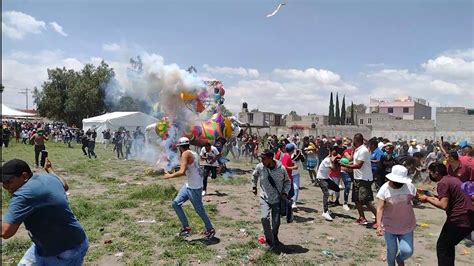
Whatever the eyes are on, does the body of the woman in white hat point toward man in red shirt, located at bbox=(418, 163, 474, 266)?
no

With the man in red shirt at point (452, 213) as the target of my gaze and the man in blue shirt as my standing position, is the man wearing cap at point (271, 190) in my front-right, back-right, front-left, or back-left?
front-left

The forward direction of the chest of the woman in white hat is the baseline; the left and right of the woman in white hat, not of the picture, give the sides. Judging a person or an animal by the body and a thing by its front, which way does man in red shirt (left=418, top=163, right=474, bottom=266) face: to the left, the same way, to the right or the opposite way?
to the right

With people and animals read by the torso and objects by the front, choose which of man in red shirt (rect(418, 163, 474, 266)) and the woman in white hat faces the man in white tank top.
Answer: the man in red shirt

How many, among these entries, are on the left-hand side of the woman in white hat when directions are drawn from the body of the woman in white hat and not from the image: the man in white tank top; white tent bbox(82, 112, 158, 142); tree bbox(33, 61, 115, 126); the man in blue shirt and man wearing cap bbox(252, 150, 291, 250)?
0

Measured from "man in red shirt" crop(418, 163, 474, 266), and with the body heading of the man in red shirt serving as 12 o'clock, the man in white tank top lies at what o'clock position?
The man in white tank top is roughly at 12 o'clock from the man in red shirt.

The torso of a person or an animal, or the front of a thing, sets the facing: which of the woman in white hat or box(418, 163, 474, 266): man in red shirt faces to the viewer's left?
the man in red shirt

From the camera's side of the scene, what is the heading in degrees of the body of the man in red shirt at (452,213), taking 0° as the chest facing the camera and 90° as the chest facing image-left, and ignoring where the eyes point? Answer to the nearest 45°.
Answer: approximately 90°

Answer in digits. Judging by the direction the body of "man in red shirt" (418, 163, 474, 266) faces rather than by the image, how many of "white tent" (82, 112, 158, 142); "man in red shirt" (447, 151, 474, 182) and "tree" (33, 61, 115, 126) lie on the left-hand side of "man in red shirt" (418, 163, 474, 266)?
0

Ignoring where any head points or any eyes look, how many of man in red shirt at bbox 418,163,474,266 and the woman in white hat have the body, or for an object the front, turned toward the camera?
1

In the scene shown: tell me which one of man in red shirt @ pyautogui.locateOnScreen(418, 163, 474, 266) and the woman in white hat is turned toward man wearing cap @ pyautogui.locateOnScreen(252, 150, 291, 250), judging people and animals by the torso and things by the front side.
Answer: the man in red shirt

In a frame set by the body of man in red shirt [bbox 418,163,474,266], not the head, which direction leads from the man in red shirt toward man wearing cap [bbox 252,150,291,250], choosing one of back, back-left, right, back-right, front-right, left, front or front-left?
front

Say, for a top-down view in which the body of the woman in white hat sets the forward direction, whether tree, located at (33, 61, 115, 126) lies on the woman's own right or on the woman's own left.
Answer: on the woman's own right

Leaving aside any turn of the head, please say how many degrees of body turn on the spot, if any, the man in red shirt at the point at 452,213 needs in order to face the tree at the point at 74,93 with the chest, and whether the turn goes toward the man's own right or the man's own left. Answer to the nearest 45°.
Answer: approximately 45° to the man's own right

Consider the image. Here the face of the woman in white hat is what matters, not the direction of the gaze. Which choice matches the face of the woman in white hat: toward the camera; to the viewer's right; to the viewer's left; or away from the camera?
toward the camera

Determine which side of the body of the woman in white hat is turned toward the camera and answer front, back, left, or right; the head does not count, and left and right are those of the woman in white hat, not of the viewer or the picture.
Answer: front

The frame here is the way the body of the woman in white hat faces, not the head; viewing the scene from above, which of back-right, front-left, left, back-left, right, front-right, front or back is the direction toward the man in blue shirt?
front-right

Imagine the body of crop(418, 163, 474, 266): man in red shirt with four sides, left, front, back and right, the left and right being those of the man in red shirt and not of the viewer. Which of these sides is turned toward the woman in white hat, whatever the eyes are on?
front

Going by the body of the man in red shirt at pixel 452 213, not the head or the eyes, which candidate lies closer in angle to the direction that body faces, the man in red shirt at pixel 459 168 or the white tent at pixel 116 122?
the white tent
